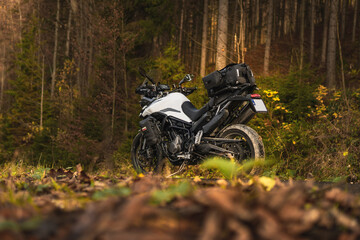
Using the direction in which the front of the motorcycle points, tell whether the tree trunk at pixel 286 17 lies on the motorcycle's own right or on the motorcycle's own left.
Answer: on the motorcycle's own right

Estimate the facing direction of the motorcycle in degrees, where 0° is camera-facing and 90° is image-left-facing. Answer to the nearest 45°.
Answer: approximately 135°

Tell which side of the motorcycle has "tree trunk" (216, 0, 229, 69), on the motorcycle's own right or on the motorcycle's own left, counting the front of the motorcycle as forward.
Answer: on the motorcycle's own right

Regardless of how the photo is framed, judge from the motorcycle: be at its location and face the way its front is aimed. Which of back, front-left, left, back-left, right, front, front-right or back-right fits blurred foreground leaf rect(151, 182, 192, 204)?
back-left
